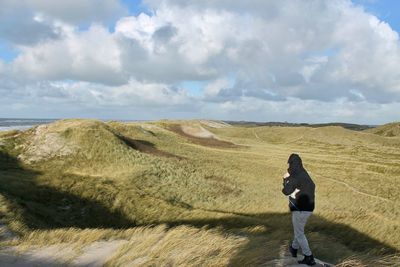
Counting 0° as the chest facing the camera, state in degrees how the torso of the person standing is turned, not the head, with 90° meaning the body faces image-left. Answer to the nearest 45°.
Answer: approximately 90°
